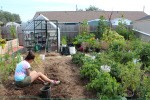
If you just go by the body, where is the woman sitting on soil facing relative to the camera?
to the viewer's right

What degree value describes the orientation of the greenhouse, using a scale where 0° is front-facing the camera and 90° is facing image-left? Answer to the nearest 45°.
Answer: approximately 0°

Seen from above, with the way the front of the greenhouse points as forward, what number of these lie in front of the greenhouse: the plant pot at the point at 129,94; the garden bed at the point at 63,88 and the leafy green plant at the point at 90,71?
3

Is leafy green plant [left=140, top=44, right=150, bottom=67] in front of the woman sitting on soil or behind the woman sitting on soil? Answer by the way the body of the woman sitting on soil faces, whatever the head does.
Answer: in front

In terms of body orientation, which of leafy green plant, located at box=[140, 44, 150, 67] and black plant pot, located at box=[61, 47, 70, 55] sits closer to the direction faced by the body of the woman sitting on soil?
the leafy green plant

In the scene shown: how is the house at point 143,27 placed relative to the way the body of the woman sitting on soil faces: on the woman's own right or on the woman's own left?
on the woman's own left

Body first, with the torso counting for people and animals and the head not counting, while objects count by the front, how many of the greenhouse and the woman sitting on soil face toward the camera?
1

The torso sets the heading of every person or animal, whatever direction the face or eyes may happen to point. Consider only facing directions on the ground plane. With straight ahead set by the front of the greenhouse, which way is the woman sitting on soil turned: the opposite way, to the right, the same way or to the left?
to the left

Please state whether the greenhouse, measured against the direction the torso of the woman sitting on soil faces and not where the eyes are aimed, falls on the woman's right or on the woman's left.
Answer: on the woman's left

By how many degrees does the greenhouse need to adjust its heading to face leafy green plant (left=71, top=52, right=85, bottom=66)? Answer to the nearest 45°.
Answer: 0° — it already faces it

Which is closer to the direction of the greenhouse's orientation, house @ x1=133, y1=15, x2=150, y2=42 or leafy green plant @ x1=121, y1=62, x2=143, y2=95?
the leafy green plant
